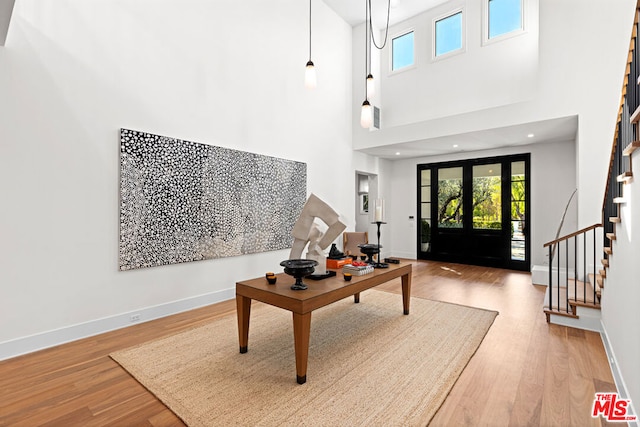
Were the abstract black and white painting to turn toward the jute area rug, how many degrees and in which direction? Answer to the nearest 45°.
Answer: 0° — it already faces it

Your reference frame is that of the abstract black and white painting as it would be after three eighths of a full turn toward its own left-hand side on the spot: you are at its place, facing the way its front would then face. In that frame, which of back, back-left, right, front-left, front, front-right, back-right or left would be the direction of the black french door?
right

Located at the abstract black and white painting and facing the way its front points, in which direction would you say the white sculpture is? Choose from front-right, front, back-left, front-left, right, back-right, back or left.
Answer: front

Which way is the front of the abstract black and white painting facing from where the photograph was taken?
facing the viewer and to the right of the viewer

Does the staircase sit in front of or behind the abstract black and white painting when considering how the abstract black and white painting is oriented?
in front

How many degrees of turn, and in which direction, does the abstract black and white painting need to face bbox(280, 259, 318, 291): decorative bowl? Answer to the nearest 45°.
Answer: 0° — it already faces it

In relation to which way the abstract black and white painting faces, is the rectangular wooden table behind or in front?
in front

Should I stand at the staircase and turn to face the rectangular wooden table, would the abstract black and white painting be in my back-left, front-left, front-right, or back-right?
front-right
